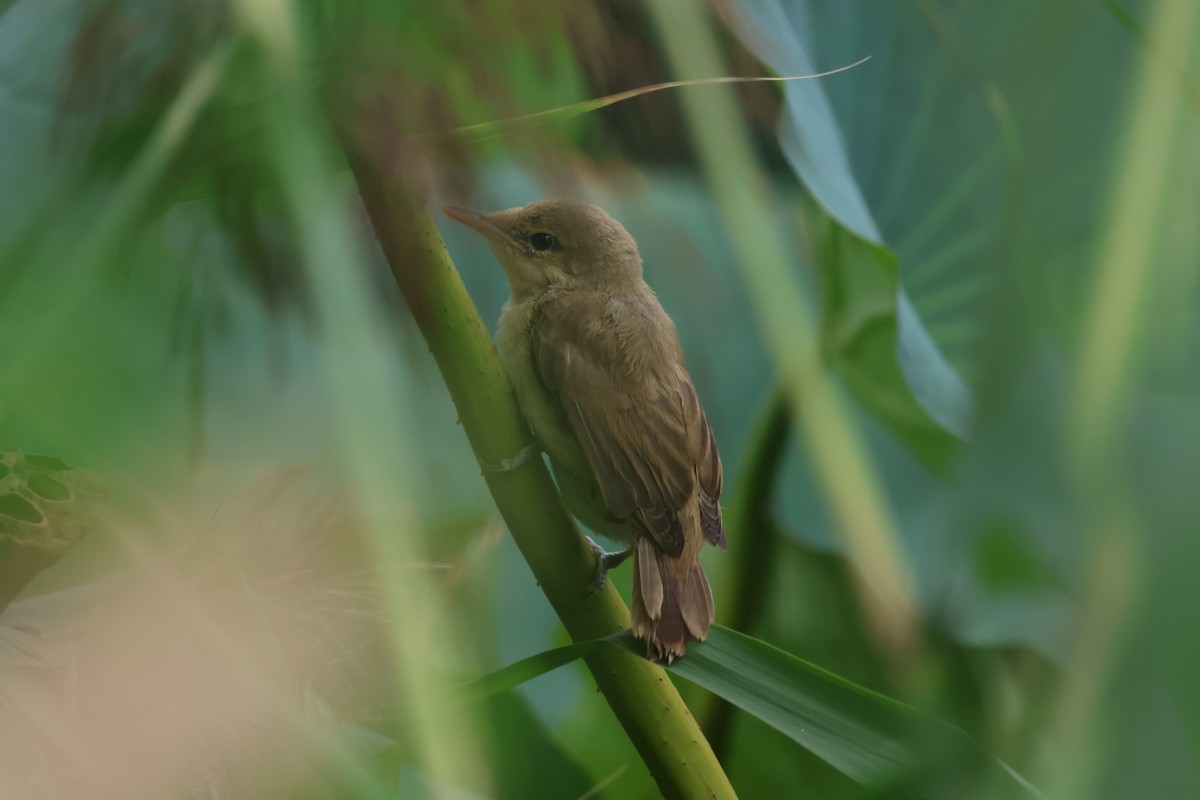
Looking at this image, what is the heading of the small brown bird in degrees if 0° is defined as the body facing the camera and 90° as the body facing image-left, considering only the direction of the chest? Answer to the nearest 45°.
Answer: approximately 135°
